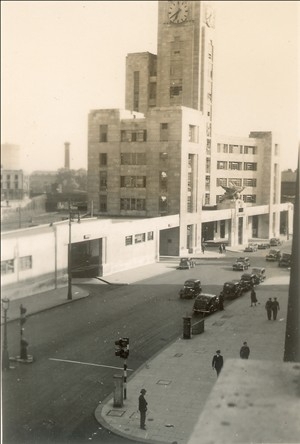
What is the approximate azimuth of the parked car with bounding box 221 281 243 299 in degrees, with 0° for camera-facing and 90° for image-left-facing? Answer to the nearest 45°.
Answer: approximately 45°

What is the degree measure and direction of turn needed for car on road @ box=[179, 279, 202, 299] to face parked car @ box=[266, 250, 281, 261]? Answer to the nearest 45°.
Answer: approximately 135° to its left

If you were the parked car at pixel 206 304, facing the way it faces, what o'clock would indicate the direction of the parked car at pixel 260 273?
the parked car at pixel 260 273 is roughly at 7 o'clock from the parked car at pixel 206 304.

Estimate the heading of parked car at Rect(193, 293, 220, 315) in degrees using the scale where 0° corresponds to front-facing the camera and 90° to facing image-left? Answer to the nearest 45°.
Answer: approximately 45°

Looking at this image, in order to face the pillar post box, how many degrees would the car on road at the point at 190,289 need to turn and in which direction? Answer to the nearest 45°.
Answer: approximately 45° to its left

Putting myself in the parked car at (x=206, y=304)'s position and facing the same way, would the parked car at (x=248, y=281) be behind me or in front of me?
behind

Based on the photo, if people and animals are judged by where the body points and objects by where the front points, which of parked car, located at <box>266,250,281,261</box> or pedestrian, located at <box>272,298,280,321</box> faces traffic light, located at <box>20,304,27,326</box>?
the parked car
